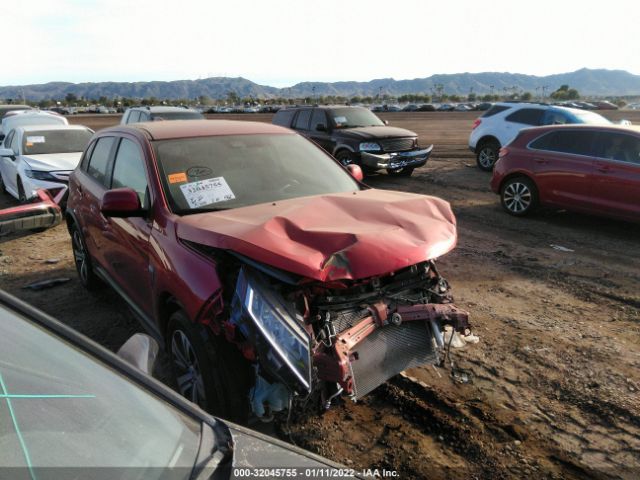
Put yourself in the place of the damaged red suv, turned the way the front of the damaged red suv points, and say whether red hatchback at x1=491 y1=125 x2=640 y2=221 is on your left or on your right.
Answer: on your left

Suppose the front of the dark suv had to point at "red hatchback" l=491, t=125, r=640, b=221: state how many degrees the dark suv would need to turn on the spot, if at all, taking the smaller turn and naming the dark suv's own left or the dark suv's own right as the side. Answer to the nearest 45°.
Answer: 0° — it already faces it

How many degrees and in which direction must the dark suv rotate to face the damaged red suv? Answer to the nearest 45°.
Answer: approximately 45° to its right

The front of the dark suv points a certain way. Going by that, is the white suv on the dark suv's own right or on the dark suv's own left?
on the dark suv's own left

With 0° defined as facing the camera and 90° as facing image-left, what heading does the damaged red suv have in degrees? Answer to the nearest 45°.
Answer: approximately 315°

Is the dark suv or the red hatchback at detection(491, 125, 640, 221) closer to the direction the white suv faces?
the red hatchback

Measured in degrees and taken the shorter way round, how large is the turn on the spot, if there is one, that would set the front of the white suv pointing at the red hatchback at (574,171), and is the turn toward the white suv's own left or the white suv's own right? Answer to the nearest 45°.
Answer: approximately 45° to the white suv's own right

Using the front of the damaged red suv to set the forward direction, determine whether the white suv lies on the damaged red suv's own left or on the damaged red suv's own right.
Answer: on the damaged red suv's own left

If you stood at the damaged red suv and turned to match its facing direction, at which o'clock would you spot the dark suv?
The dark suv is roughly at 8 o'clock from the damaged red suv.
